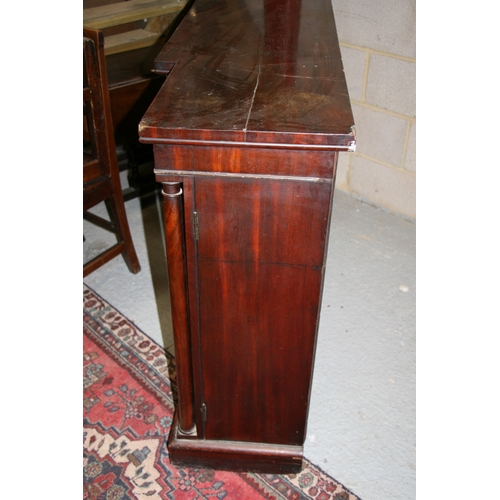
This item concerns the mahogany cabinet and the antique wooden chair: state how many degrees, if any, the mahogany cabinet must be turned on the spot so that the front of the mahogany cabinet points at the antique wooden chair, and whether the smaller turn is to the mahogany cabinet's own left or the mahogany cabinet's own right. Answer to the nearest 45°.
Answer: approximately 45° to the mahogany cabinet's own right

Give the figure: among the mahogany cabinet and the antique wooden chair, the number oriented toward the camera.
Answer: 0

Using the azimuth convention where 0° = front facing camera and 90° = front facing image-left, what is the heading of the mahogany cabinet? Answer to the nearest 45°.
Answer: approximately 90°
